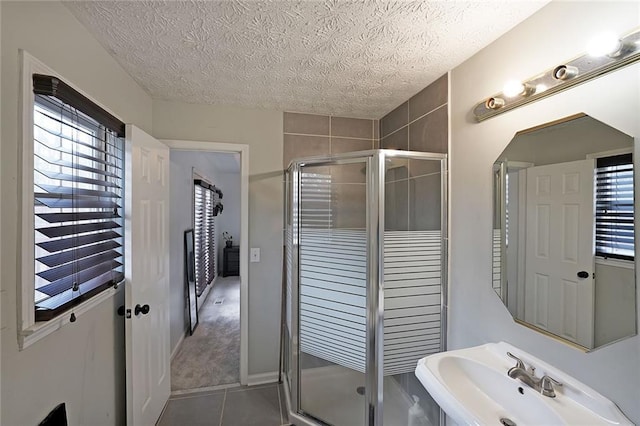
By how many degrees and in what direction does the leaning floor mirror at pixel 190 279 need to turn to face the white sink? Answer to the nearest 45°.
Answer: approximately 90° to its right

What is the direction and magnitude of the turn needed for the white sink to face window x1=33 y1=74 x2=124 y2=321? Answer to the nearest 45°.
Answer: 0° — it already faces it

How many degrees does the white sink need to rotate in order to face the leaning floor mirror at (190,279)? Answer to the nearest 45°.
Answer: approximately 45° to its right

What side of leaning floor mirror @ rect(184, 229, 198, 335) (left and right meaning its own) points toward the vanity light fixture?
right

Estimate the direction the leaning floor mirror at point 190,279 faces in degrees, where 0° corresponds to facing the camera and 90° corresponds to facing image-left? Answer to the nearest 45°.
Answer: approximately 270°

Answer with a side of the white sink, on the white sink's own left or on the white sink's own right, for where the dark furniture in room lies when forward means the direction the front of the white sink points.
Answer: on the white sink's own right

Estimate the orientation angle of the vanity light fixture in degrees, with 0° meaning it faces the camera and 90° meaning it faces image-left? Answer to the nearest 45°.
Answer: approximately 45°

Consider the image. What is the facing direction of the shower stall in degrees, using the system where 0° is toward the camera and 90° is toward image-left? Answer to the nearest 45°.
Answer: approximately 45°

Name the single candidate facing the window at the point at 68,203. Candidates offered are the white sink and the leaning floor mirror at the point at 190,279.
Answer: the white sink

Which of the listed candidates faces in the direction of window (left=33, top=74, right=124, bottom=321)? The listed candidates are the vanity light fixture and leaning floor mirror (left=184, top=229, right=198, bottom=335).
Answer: the vanity light fixture
